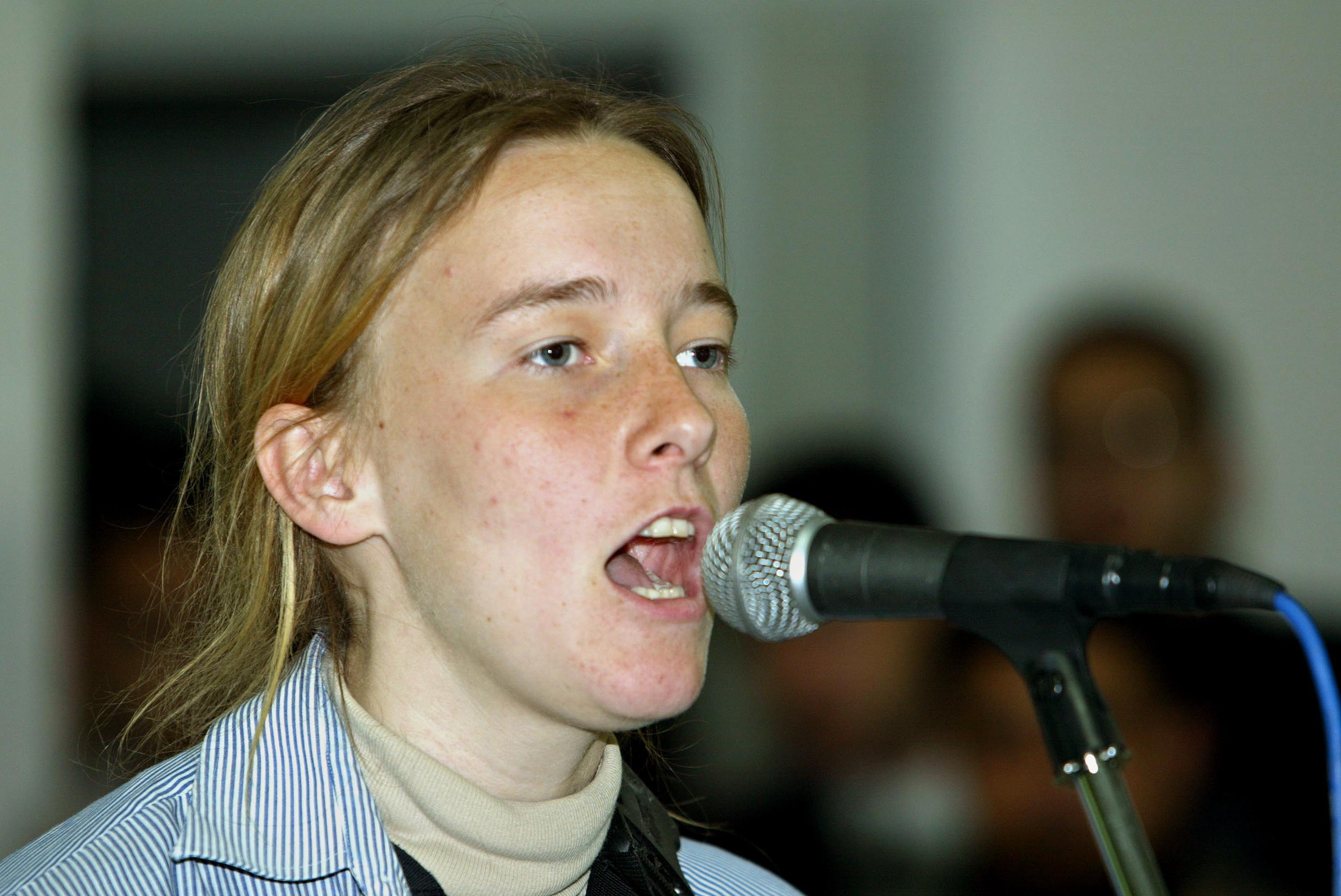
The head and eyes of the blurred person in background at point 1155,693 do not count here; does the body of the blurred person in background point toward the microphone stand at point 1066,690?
yes

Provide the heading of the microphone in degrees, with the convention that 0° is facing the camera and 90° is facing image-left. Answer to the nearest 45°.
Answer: approximately 90°

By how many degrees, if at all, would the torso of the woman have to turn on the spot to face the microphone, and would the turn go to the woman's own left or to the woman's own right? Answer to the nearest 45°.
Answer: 0° — they already face it

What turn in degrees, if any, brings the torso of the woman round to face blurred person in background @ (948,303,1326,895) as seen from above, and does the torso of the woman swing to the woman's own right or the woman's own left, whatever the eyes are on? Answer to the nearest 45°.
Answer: approximately 90° to the woman's own left

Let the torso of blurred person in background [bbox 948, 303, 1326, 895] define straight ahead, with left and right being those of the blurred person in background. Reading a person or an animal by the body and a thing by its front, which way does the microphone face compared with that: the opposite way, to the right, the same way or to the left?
to the right

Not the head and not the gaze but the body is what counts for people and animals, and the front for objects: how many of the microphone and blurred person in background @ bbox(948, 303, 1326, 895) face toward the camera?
1

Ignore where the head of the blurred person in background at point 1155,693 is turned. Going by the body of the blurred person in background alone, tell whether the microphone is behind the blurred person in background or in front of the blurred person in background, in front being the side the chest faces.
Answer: in front

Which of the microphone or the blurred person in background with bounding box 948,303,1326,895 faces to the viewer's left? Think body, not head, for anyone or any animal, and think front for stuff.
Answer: the microphone

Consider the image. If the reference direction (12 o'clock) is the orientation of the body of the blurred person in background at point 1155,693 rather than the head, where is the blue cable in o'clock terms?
The blue cable is roughly at 12 o'clock from the blurred person in background.

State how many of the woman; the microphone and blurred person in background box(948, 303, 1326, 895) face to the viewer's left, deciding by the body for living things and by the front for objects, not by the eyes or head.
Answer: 1

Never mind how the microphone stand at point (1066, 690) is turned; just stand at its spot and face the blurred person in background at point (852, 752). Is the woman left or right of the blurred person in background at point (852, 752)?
left

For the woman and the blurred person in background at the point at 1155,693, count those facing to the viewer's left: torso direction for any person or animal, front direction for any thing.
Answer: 0

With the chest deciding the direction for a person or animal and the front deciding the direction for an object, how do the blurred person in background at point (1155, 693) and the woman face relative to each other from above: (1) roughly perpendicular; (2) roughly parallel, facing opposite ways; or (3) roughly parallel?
roughly perpendicular
